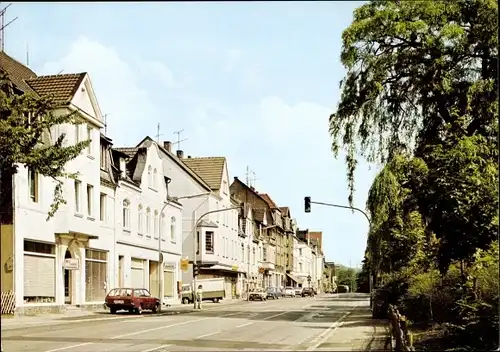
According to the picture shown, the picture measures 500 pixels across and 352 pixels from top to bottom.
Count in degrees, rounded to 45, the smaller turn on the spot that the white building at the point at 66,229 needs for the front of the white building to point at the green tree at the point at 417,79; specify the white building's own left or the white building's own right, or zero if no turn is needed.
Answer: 0° — it already faces it

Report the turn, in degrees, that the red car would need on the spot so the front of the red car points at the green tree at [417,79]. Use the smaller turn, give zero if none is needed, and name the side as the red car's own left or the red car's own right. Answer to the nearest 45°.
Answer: approximately 90° to the red car's own right

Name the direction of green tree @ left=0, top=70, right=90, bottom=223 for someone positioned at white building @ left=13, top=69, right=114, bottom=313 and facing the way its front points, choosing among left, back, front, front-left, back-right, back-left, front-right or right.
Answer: front-right

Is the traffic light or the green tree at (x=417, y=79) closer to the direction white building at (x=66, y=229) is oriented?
the green tree

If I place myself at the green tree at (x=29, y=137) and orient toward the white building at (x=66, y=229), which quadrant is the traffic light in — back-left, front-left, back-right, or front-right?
front-right

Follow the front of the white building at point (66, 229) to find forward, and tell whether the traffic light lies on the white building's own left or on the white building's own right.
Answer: on the white building's own left

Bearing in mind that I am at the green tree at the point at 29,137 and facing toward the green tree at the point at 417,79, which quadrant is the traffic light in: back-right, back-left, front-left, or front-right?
front-left
